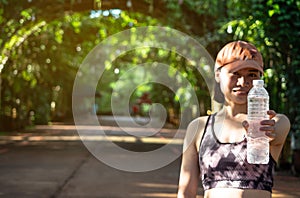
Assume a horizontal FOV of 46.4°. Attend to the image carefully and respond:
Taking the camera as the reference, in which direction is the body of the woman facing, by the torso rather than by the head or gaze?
toward the camera

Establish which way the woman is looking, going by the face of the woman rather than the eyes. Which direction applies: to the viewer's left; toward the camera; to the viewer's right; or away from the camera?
toward the camera
